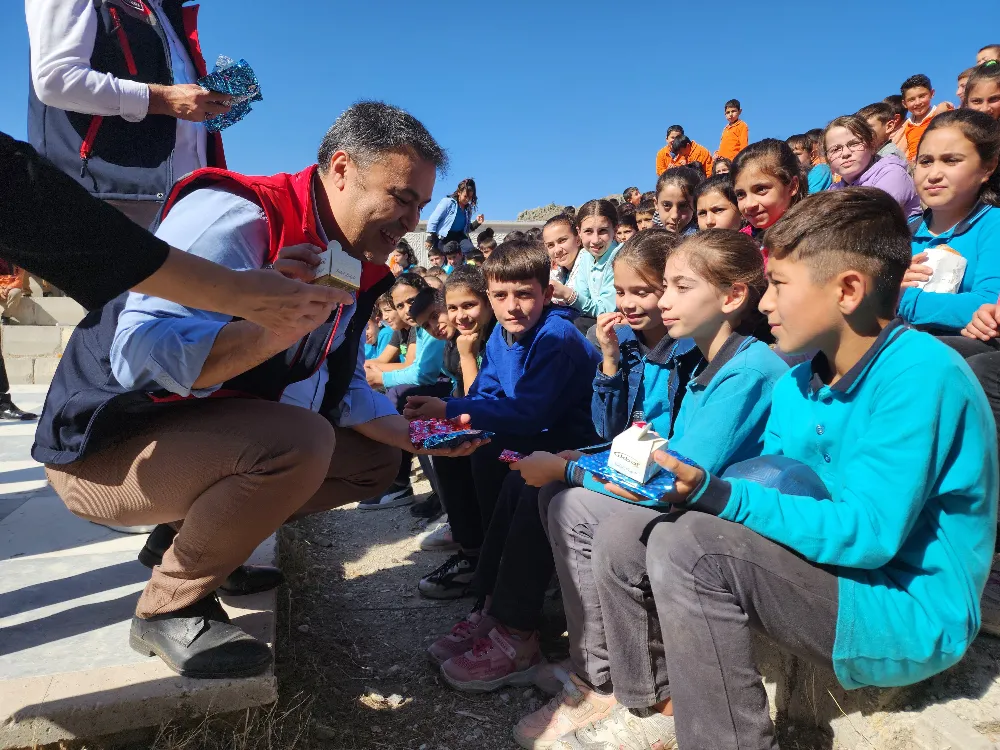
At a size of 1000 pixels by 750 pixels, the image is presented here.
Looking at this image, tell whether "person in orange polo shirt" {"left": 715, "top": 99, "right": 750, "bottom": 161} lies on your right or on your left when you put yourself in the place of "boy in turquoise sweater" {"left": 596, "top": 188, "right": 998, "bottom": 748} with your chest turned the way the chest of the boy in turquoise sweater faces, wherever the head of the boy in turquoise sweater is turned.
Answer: on your right

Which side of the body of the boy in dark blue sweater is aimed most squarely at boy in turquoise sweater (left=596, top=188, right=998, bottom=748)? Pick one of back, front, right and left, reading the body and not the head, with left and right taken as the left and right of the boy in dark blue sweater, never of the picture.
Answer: left

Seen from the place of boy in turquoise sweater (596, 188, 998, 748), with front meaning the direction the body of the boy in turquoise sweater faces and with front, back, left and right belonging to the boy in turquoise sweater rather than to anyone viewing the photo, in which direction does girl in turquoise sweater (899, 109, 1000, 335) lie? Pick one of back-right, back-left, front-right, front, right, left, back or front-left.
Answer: right

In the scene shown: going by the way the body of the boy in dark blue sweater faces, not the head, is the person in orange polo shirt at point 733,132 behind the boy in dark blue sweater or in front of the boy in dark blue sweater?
behind

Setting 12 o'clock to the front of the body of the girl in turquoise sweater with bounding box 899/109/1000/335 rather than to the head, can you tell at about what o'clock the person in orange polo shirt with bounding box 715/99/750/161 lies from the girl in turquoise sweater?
The person in orange polo shirt is roughly at 4 o'clock from the girl in turquoise sweater.

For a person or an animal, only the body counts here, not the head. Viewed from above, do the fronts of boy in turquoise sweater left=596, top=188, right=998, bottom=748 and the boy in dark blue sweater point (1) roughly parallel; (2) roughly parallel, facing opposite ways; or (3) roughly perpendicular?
roughly perpendicular

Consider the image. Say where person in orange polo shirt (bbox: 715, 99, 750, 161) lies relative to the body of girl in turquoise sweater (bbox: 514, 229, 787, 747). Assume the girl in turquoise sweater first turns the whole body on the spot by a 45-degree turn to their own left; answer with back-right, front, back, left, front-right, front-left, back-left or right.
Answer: back-right

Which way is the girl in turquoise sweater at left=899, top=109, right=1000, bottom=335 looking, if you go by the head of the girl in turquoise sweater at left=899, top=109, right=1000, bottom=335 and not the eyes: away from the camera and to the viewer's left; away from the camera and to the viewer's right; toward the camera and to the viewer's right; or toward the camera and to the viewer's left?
toward the camera and to the viewer's left

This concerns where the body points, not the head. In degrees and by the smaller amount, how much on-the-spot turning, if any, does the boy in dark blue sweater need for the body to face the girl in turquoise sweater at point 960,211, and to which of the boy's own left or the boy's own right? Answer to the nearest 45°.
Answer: approximately 135° to the boy's own left

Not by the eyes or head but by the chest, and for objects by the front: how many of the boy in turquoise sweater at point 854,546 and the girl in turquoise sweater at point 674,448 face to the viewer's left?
2

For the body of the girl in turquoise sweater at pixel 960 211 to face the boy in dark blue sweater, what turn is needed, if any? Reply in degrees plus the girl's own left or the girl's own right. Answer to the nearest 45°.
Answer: approximately 45° to the girl's own right

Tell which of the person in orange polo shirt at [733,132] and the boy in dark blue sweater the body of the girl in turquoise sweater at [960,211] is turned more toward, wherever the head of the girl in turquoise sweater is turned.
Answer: the boy in dark blue sweater

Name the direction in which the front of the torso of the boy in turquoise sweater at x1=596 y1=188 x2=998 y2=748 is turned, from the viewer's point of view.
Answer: to the viewer's left

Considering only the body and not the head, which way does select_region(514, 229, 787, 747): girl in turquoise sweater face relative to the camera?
to the viewer's left

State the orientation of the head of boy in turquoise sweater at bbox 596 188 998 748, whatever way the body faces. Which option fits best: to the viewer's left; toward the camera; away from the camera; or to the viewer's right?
to the viewer's left
